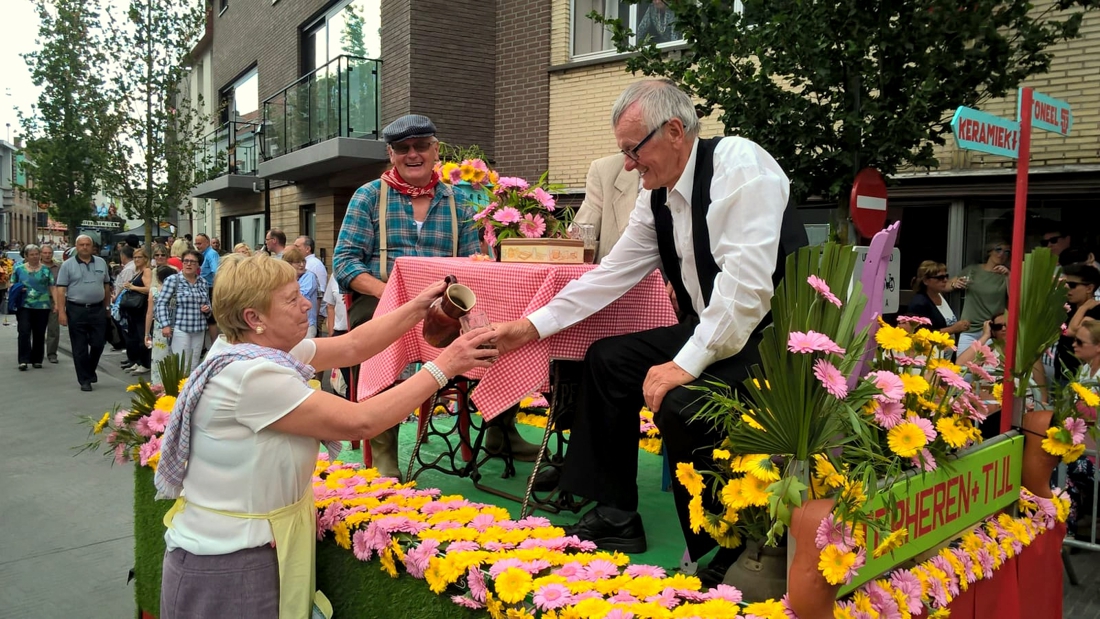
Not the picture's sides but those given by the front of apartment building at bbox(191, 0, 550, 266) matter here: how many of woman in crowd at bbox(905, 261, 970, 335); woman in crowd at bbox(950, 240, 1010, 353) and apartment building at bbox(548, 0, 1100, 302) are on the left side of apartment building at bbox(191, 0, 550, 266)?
3

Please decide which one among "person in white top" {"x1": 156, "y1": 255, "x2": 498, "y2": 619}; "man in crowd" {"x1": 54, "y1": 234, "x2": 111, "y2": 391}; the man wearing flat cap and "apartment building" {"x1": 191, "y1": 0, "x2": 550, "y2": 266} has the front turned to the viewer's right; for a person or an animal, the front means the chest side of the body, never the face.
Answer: the person in white top

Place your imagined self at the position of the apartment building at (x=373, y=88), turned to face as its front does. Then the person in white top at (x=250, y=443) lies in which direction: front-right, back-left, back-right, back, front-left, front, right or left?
front-left

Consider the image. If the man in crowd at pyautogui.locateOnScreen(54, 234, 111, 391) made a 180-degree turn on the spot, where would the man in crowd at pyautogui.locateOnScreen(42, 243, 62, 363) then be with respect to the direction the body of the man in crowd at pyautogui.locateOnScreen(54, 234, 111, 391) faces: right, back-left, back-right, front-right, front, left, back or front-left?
front

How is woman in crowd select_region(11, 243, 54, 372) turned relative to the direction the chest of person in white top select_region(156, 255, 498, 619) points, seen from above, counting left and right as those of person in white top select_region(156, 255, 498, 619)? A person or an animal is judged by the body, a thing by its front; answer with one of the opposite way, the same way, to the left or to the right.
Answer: to the right

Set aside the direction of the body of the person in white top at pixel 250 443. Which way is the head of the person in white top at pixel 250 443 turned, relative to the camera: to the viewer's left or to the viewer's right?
to the viewer's right

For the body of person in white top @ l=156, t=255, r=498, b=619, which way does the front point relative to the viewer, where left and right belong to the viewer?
facing to the right of the viewer

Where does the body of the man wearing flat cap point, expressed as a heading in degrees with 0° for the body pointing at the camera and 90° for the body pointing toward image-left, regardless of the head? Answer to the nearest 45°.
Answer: approximately 0°

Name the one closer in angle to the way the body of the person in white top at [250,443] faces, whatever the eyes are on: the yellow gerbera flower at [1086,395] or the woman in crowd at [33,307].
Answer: the yellow gerbera flower

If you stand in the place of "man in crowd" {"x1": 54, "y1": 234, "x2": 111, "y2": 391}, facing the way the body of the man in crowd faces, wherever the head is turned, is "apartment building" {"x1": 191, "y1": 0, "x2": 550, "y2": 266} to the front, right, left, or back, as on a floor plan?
left

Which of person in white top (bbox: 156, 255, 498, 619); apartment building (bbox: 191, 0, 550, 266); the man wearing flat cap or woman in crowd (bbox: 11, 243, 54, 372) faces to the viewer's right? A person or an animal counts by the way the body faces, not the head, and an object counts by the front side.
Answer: person in white top (bbox: 156, 255, 498, 619)

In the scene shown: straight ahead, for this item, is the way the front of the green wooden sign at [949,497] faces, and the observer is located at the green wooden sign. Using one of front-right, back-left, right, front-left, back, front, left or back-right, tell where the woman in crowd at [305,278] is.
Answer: back

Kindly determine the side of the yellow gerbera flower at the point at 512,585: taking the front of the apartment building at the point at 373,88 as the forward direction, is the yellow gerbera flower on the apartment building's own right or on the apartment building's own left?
on the apartment building's own left
